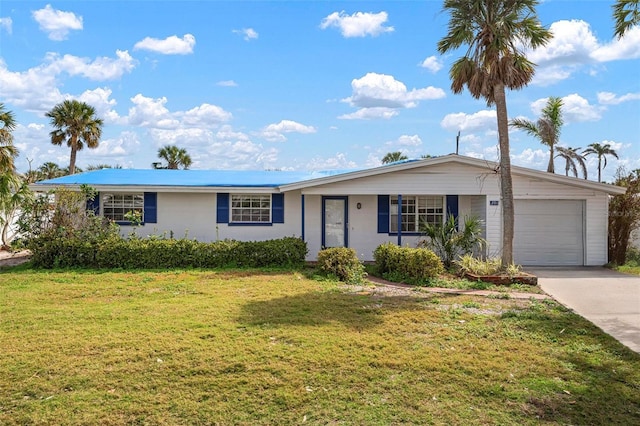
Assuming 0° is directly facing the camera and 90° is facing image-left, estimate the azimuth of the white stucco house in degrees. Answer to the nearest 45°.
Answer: approximately 0°

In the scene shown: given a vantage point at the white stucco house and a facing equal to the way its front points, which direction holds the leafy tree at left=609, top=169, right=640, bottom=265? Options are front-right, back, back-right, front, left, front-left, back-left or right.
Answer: left

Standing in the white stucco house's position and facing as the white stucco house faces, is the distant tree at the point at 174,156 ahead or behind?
behind

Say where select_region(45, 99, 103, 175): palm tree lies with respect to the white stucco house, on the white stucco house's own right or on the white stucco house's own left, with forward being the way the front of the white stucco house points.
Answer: on the white stucco house's own right

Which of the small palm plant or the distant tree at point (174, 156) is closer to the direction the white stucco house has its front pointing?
the small palm plant

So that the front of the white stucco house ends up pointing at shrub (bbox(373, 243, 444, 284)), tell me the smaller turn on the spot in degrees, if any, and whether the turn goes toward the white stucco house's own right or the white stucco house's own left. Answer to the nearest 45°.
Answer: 0° — it already faces it

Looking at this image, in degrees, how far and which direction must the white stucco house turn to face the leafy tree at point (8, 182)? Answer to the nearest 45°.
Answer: approximately 90° to its right

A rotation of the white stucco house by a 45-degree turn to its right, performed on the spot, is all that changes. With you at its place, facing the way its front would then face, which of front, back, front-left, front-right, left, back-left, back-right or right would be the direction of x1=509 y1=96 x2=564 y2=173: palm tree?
back

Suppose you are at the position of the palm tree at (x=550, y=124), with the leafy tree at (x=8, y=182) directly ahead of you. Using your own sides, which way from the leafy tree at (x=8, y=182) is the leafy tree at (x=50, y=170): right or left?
right

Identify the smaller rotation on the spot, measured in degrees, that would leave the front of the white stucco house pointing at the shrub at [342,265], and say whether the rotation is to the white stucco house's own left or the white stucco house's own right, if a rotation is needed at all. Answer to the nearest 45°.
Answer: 0° — it already faces it

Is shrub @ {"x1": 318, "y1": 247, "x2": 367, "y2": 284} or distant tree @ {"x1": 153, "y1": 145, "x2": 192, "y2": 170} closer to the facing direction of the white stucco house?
the shrub
